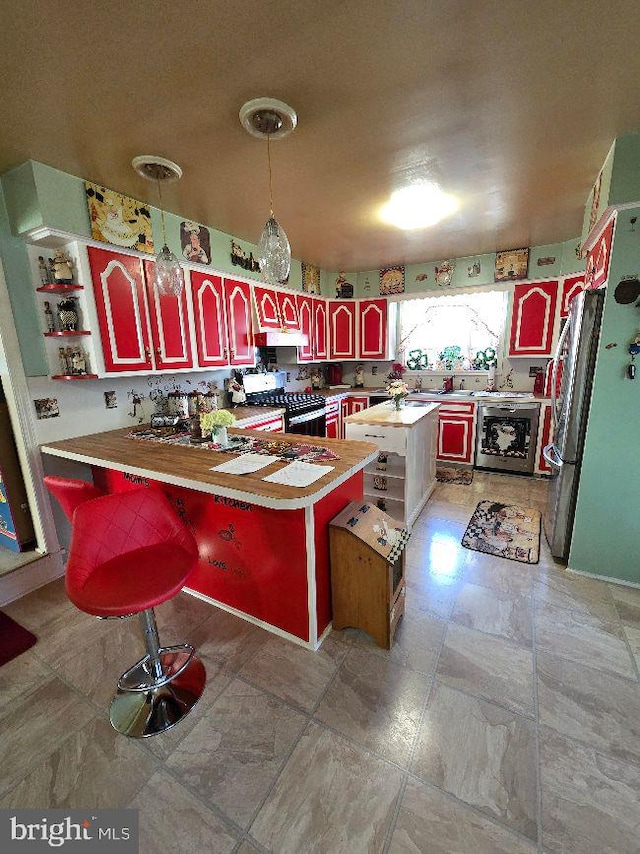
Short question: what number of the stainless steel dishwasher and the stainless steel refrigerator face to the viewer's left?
1

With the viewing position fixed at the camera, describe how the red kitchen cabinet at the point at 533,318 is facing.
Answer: facing the viewer

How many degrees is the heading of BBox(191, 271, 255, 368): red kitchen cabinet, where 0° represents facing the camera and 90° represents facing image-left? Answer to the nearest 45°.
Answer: approximately 315°

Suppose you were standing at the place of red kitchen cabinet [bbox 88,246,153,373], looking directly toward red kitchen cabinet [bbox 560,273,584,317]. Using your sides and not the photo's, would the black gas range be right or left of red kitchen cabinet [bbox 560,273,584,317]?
left

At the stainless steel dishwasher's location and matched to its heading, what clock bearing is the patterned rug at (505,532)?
The patterned rug is roughly at 12 o'clock from the stainless steel dishwasher.

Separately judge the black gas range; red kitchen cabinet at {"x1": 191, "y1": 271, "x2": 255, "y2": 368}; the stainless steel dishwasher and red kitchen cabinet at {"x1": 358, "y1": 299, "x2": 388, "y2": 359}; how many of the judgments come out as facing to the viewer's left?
0

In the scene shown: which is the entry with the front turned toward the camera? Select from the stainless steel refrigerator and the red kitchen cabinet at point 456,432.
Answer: the red kitchen cabinet

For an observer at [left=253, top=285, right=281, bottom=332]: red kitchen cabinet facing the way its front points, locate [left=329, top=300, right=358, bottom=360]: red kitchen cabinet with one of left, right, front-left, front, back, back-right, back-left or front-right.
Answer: left

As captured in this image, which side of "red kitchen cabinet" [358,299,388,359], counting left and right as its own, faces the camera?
front

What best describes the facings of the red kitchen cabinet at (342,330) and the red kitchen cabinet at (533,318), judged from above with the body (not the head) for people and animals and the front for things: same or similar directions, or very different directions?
same or similar directions

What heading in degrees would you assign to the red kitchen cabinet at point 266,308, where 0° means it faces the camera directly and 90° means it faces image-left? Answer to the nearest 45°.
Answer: approximately 315°

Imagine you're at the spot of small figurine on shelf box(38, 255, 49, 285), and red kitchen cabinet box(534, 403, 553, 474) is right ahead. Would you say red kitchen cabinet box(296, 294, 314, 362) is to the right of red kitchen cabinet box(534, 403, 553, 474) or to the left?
left

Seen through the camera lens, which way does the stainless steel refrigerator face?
facing to the left of the viewer

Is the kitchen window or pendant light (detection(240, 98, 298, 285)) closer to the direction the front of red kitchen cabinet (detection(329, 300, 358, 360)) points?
the pendant light

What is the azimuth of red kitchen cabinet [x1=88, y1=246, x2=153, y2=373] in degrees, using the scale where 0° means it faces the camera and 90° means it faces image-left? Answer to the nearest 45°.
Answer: approximately 315°

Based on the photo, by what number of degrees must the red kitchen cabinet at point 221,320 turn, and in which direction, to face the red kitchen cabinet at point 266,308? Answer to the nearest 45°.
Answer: approximately 90° to its left

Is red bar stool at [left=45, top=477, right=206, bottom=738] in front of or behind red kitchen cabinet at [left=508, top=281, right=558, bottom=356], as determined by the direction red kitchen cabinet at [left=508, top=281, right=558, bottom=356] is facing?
in front
